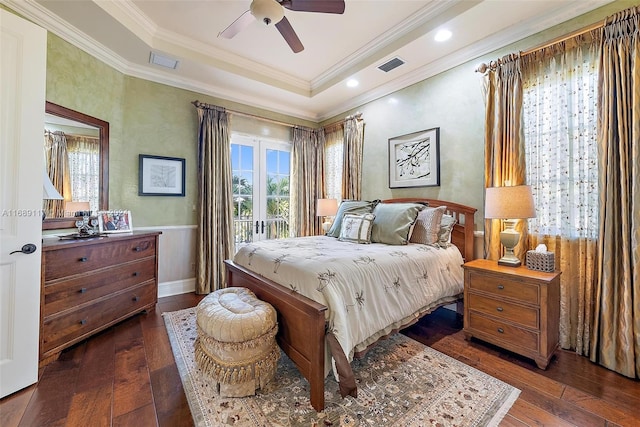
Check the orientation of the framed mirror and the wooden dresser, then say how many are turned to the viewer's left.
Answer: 0

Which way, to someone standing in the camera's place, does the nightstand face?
facing the viewer and to the left of the viewer

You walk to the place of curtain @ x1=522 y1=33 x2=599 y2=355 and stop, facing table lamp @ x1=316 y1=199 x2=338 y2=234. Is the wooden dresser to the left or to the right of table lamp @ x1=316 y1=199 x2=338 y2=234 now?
left

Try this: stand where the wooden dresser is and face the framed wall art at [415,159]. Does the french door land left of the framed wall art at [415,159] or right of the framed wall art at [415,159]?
left

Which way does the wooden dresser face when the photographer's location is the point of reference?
facing the viewer and to the right of the viewer

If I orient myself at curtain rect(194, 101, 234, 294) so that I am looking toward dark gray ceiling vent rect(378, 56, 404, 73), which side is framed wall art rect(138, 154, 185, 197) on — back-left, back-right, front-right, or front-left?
back-right

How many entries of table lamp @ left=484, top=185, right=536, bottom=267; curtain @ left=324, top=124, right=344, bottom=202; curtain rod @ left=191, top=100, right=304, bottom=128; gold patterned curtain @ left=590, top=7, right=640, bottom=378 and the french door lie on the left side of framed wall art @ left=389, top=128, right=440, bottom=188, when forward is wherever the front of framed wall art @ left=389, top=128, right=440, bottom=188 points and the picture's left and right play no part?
2

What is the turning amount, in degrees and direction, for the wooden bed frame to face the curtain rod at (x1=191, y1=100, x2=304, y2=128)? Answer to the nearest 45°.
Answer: approximately 90° to its right

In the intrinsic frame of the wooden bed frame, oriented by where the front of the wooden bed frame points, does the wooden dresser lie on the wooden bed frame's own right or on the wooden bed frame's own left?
on the wooden bed frame's own right

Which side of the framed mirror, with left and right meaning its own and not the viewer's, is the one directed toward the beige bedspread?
front

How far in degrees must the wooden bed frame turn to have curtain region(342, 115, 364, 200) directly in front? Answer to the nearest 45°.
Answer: approximately 135° to its right

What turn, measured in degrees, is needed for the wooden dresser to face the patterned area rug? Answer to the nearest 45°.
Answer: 0° — it already faces it
